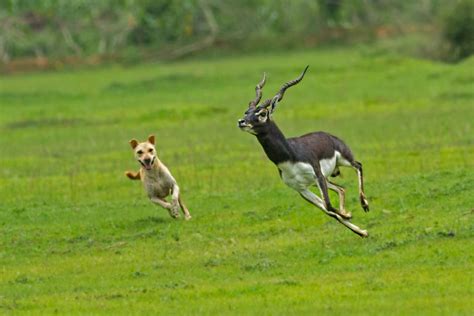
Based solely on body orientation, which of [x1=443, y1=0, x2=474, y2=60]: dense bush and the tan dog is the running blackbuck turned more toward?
the tan dog

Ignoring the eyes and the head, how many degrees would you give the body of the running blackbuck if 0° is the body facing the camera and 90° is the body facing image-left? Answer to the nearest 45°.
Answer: approximately 45°

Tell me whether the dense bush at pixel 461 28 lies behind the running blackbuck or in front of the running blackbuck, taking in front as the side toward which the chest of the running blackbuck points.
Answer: behind
